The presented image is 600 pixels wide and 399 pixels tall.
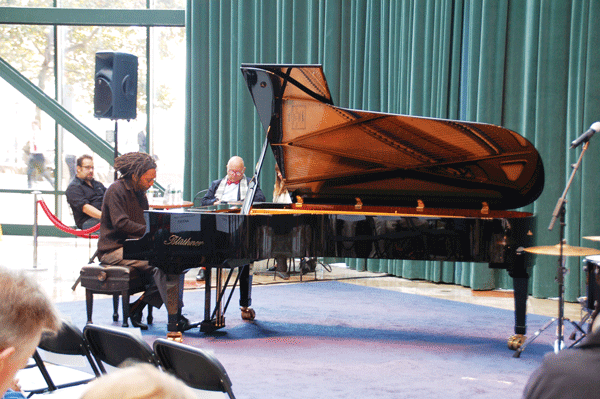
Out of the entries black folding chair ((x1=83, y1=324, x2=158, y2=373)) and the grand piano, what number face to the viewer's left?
1

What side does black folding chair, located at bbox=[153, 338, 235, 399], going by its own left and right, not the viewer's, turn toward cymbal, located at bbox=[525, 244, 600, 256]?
front

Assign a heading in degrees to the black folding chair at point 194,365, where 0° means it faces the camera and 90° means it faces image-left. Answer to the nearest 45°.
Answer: approximately 225°

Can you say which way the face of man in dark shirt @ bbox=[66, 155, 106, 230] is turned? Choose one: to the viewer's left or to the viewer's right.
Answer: to the viewer's right

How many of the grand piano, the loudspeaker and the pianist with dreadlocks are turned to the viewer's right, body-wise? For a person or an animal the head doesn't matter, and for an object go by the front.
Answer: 1

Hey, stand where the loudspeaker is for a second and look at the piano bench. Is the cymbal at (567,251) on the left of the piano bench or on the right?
left

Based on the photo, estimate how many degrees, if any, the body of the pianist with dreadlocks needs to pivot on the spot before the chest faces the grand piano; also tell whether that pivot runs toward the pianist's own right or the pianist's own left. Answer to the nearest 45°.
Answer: approximately 45° to the pianist's own right

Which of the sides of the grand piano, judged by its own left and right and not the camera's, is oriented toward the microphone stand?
back

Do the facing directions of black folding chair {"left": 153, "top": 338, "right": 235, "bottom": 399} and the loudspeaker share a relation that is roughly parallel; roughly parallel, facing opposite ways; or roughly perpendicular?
roughly parallel, facing opposite ways

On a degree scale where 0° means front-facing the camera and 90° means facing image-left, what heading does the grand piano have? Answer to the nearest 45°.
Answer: approximately 90°

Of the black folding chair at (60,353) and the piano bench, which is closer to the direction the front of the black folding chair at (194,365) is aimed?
the piano bench

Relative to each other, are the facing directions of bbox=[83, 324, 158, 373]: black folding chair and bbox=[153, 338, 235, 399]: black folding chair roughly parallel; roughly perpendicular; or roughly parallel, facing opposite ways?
roughly parallel

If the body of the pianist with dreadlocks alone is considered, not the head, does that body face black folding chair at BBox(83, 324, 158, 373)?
no

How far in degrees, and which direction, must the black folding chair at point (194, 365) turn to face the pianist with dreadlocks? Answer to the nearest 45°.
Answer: approximately 45° to its left

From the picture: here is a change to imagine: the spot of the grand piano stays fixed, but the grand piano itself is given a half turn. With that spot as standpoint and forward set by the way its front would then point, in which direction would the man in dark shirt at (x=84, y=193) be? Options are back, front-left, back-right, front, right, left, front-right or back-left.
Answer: back-left
